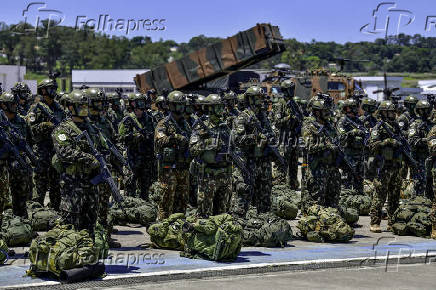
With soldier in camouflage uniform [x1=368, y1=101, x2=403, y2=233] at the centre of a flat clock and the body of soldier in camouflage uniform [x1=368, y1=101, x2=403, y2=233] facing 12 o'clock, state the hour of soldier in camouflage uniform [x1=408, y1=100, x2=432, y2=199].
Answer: soldier in camouflage uniform [x1=408, y1=100, x2=432, y2=199] is roughly at 8 o'clock from soldier in camouflage uniform [x1=368, y1=101, x2=403, y2=233].

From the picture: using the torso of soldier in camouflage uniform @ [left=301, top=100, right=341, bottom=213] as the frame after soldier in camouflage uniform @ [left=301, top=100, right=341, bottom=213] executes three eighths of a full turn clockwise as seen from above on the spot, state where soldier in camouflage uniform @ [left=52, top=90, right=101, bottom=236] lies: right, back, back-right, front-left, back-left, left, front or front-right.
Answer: front-left

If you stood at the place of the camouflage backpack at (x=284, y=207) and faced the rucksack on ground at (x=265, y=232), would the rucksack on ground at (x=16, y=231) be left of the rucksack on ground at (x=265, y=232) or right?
right

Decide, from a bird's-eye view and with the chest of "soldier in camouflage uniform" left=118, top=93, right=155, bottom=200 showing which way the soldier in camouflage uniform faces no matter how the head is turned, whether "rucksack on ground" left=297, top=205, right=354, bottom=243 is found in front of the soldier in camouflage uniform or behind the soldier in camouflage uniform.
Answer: in front

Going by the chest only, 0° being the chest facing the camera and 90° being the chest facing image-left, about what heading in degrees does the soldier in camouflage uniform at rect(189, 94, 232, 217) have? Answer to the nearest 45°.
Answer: approximately 315°

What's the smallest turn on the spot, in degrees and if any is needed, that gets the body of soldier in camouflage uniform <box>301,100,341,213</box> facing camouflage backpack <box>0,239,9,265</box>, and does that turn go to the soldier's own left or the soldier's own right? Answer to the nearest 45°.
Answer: approximately 90° to the soldier's own right

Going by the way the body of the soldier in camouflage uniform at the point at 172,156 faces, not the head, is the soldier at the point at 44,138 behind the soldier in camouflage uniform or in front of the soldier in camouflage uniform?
behind

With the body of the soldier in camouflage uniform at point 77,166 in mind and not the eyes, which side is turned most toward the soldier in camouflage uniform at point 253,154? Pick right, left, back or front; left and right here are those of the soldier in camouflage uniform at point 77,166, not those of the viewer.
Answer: left

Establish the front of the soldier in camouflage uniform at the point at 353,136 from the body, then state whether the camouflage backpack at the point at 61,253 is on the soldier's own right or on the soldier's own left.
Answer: on the soldier's own right

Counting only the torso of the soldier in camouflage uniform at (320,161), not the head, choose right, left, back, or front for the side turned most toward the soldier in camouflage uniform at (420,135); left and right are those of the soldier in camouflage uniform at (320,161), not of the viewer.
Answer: left

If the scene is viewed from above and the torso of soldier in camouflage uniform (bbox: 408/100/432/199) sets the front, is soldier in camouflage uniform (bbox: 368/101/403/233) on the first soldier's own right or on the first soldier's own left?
on the first soldier's own right

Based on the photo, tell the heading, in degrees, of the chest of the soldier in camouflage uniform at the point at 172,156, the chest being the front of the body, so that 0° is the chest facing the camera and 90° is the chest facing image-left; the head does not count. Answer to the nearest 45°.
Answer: approximately 315°
